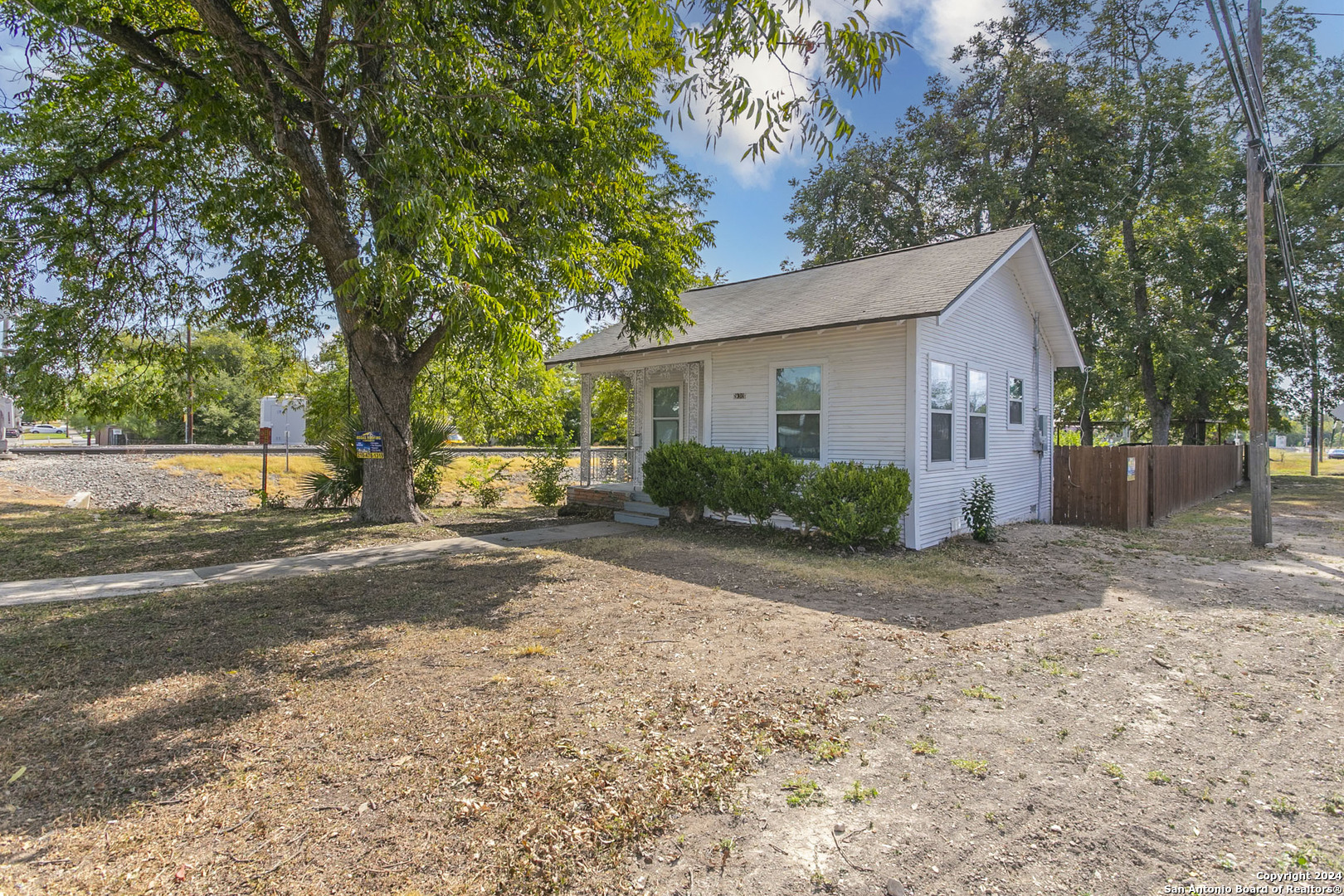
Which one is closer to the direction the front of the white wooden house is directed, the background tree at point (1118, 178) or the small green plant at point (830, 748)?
the small green plant

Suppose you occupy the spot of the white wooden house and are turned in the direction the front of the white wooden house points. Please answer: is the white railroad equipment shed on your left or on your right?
on your right

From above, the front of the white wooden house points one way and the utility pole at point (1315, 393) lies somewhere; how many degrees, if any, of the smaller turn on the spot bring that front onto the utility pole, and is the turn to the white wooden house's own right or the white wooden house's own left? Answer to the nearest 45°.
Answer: approximately 180°

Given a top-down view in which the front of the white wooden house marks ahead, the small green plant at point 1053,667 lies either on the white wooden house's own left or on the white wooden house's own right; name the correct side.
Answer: on the white wooden house's own left

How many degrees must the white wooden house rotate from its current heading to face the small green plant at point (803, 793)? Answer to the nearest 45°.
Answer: approximately 45° to its left

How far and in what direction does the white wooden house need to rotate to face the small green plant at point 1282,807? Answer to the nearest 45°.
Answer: approximately 45° to its left

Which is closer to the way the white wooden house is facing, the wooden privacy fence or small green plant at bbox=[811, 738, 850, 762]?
the small green plant

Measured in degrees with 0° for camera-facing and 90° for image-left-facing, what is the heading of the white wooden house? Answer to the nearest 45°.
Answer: approximately 45°

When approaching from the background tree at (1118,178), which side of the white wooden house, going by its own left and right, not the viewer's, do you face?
back

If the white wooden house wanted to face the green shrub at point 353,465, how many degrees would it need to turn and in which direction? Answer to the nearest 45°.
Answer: approximately 45° to its right

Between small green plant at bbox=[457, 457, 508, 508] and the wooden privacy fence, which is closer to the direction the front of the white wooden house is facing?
the small green plant
